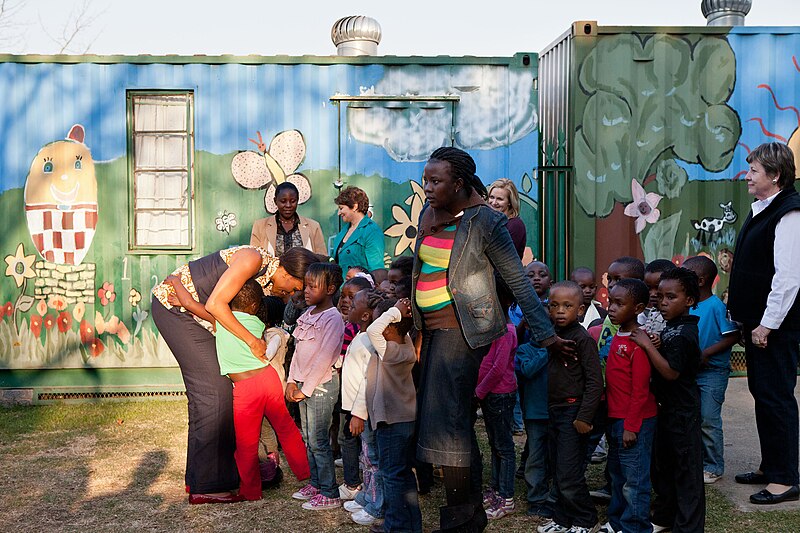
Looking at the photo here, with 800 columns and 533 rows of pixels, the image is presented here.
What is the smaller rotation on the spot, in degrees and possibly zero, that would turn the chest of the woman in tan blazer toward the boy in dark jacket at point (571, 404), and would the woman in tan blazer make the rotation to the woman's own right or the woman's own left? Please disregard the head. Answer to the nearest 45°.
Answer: approximately 45° to the woman's own left

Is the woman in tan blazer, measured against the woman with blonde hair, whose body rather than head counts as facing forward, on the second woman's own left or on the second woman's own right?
on the second woman's own right

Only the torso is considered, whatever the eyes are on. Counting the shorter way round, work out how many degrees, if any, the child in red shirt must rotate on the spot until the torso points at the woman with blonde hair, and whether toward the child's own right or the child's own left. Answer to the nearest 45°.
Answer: approximately 90° to the child's own right

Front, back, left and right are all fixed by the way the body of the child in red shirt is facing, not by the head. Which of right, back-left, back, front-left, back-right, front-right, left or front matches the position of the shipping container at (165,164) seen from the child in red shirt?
right

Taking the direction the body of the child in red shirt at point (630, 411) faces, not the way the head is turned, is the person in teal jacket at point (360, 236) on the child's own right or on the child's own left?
on the child's own right

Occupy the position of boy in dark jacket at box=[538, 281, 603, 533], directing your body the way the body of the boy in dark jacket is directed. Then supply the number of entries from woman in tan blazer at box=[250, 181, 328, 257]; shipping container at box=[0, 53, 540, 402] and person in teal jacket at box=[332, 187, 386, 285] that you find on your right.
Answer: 3

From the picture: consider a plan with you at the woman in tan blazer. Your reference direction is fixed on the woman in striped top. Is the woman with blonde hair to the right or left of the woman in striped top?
left
